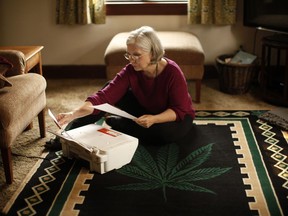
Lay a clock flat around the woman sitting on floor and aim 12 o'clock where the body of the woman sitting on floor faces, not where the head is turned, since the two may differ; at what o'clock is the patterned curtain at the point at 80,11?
The patterned curtain is roughly at 4 o'clock from the woman sitting on floor.

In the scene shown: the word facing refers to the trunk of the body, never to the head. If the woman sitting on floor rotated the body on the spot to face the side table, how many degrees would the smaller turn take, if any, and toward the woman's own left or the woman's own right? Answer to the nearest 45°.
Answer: approximately 90° to the woman's own right

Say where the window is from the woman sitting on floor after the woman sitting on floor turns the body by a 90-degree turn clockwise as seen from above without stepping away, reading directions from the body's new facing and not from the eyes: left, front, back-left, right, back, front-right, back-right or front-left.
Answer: front-right

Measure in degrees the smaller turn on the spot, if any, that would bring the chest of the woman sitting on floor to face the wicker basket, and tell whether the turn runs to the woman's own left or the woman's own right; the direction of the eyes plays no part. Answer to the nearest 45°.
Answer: approximately 180°
